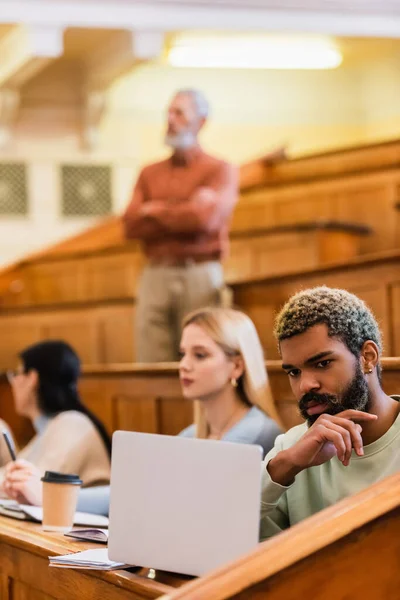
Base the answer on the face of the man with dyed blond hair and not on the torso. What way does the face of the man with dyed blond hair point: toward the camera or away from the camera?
toward the camera

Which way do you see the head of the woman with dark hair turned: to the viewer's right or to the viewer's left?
to the viewer's left

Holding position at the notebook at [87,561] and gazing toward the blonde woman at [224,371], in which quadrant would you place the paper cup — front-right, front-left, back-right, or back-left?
front-left

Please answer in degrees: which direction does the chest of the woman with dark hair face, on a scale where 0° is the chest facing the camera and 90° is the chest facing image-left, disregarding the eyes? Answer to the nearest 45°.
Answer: approximately 90°

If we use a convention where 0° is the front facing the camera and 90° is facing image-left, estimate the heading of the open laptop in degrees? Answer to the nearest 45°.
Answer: approximately 225°

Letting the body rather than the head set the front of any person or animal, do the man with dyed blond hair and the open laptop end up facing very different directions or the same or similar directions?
very different directions

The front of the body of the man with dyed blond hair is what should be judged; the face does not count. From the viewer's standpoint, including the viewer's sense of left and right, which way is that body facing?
facing the viewer and to the left of the viewer

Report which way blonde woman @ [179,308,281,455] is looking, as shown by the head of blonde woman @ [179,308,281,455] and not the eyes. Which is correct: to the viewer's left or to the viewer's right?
to the viewer's left

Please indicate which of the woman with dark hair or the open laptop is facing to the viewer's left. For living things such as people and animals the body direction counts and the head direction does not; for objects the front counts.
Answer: the woman with dark hair

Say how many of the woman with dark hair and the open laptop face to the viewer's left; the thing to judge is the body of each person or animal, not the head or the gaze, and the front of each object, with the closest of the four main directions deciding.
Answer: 1

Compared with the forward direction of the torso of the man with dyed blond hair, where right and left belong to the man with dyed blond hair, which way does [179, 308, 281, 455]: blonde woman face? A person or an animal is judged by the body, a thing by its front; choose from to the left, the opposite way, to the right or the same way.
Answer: the same way

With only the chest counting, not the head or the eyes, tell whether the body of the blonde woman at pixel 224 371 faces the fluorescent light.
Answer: no
